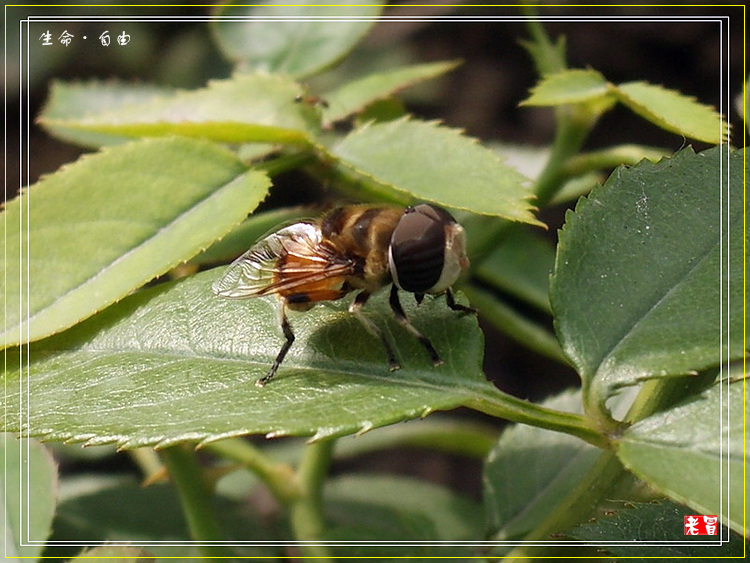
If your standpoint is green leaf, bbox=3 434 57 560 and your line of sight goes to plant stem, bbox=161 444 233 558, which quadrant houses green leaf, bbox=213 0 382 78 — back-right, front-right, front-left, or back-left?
front-left

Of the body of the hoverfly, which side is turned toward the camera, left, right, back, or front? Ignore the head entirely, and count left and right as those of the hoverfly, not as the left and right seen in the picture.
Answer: right

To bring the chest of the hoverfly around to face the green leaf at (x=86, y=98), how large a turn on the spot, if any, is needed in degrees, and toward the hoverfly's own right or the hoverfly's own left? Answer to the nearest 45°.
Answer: approximately 135° to the hoverfly's own left
